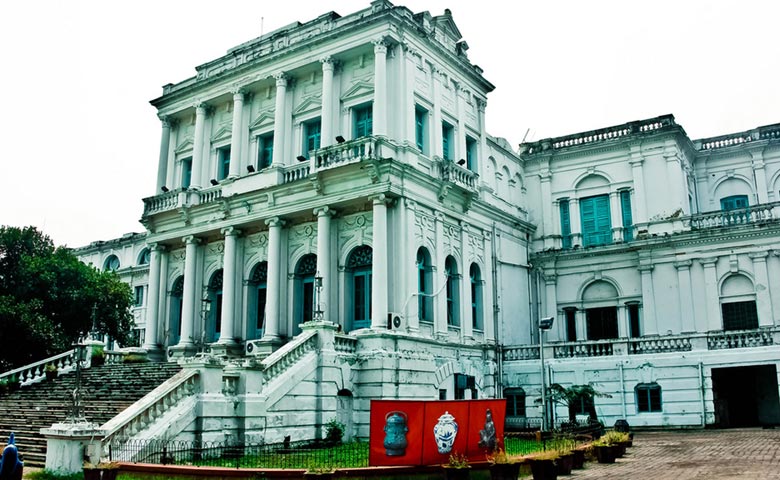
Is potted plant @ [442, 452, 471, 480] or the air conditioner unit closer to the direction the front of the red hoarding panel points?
the potted plant

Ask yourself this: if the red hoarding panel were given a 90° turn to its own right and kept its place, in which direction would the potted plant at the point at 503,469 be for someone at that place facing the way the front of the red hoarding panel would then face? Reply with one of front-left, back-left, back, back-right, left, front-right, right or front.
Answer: back

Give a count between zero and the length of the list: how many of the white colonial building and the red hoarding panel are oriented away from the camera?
0

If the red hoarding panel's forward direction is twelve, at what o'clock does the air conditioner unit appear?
The air conditioner unit is roughly at 6 o'clock from the red hoarding panel.

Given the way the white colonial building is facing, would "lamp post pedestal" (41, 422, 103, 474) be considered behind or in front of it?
in front

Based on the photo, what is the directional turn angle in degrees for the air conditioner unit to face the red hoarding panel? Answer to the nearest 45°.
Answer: approximately 45° to its right

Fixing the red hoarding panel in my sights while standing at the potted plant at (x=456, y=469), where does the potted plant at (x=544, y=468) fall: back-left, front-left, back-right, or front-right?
back-right

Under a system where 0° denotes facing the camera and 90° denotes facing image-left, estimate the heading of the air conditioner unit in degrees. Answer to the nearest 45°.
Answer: approximately 315°

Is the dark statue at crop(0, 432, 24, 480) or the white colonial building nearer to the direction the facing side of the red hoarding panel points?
the dark statue

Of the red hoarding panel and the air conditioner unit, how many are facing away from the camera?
0

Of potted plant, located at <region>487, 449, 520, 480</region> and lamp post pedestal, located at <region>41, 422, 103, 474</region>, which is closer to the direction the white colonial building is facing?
the lamp post pedestal

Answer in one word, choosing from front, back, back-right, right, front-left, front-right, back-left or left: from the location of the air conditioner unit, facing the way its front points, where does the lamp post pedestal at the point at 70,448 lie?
right

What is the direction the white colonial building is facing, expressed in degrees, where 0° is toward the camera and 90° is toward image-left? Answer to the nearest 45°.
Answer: approximately 45°

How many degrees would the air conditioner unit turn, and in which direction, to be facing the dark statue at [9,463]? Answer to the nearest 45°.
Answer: approximately 90° to its right

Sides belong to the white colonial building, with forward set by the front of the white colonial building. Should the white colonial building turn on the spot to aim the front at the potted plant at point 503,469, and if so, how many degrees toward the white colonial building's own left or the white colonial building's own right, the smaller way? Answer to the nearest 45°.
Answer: approximately 45° to the white colonial building's own left

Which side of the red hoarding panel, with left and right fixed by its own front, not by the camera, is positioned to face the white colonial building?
back
